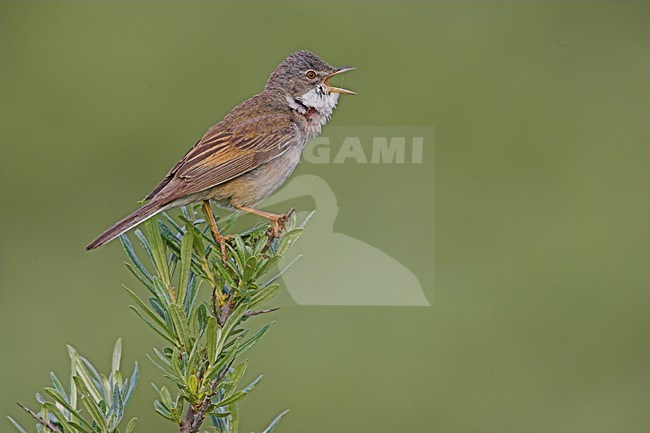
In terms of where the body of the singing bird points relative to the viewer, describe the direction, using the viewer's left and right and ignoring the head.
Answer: facing to the right of the viewer
